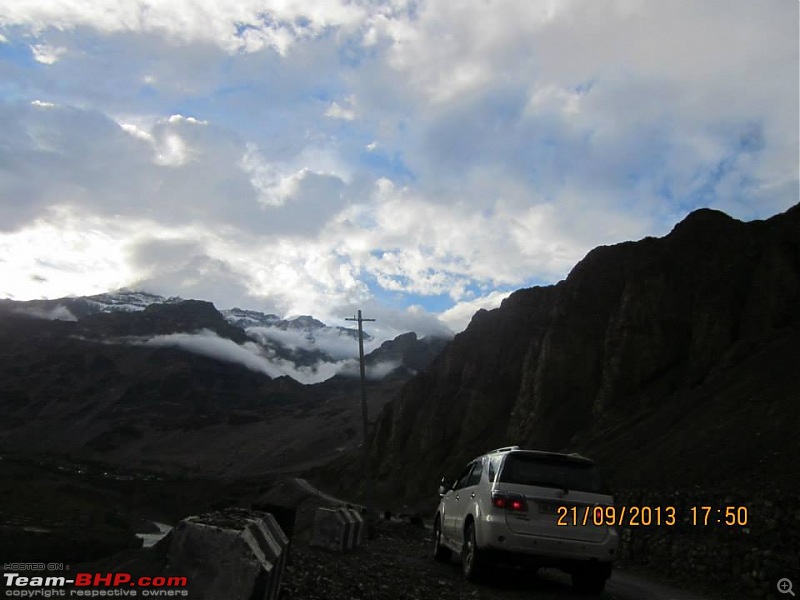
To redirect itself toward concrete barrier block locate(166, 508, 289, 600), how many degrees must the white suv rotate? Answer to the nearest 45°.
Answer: approximately 90° to its left

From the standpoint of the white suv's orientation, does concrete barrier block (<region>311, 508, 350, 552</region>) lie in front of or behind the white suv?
in front

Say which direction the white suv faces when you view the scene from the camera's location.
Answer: facing away from the viewer and to the left of the viewer

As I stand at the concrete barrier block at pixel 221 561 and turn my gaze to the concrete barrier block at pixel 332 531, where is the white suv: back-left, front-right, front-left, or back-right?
front-right
